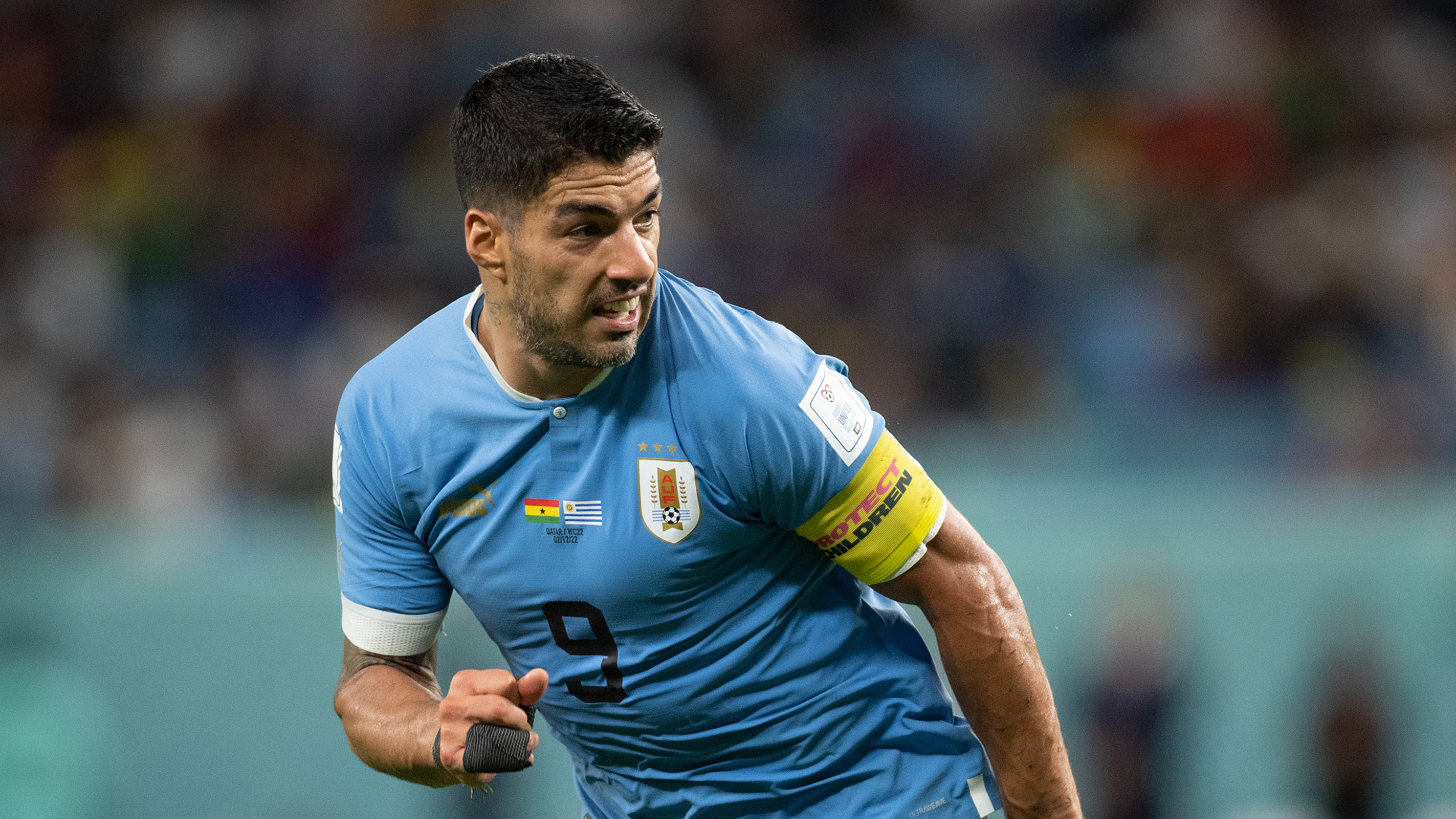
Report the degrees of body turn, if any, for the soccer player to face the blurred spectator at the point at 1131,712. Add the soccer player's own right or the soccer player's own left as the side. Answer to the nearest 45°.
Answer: approximately 135° to the soccer player's own left

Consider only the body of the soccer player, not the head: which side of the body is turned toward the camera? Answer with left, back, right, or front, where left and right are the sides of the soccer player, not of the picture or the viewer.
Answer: front

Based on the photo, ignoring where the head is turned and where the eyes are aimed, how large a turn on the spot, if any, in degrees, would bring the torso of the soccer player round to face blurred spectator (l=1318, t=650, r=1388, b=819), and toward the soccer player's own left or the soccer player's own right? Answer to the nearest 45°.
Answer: approximately 135° to the soccer player's own left

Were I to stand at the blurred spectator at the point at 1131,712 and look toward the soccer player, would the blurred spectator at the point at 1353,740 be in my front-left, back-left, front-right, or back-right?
back-left
